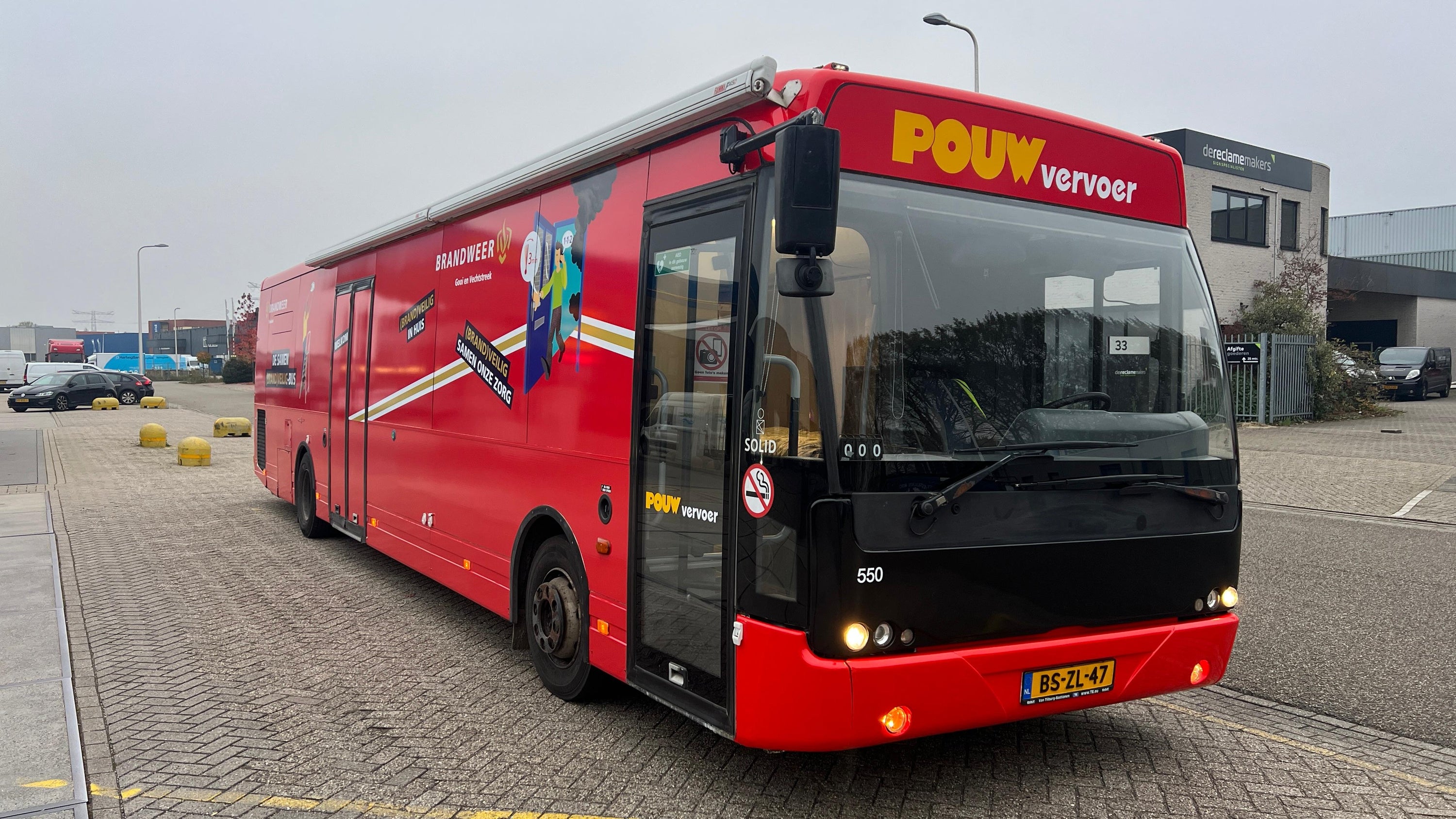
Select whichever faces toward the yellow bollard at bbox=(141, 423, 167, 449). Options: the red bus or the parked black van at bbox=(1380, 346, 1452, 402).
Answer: the parked black van

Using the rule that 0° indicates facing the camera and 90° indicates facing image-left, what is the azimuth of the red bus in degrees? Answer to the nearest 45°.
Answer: approximately 315°

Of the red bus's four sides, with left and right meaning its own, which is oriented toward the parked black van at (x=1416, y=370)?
left

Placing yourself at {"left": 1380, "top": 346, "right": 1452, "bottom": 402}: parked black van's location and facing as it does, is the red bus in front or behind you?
in front

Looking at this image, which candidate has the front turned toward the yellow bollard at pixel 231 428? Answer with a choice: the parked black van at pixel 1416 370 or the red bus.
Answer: the parked black van

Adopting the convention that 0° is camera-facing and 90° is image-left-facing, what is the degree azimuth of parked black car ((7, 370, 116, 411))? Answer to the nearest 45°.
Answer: approximately 45°

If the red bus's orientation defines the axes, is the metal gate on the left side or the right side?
on its left

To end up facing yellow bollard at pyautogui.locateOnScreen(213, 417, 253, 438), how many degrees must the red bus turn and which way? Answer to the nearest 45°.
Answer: approximately 180°

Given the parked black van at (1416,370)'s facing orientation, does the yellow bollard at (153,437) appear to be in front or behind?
in front
